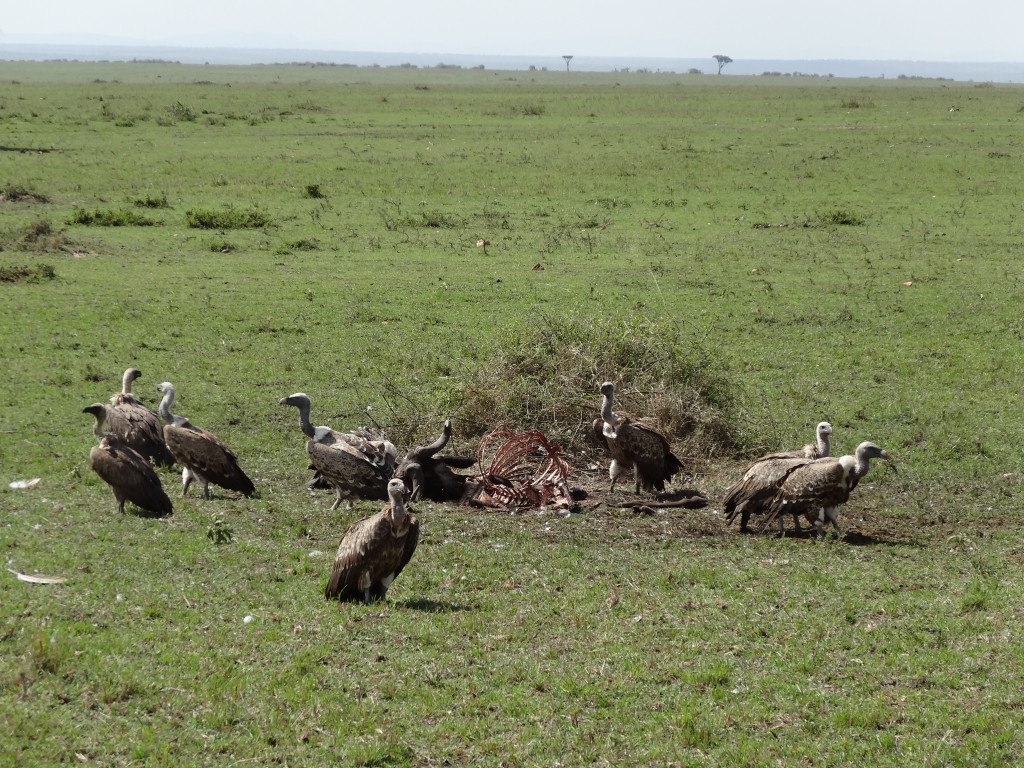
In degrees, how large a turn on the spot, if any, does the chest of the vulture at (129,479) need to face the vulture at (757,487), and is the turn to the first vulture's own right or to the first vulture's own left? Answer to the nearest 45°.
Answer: approximately 180°

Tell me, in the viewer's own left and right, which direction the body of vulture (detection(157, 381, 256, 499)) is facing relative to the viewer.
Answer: facing to the left of the viewer

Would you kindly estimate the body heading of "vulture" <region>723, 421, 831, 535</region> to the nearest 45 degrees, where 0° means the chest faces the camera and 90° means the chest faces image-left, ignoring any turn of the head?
approximately 270°

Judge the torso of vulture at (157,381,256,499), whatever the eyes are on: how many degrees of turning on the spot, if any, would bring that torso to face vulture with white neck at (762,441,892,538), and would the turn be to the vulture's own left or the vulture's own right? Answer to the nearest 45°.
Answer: approximately 180°

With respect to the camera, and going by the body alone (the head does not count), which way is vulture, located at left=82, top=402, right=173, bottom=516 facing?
to the viewer's left

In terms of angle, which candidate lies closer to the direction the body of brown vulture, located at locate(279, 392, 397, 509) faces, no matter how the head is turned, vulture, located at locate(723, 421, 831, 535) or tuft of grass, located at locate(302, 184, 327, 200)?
the tuft of grass

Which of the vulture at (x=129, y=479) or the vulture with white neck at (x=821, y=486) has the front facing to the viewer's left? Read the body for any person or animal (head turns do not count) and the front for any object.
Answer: the vulture

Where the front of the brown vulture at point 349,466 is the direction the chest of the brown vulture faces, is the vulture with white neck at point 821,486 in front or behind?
behind

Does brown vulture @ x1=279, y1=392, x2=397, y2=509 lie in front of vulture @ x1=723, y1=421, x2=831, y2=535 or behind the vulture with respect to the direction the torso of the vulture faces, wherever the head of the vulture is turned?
behind

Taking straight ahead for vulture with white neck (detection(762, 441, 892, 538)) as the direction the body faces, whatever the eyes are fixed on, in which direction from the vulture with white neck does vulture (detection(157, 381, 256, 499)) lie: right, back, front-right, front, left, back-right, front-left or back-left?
back

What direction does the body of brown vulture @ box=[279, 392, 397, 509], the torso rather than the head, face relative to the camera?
to the viewer's left

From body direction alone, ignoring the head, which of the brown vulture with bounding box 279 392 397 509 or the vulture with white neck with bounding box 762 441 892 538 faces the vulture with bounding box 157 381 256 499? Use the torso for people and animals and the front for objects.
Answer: the brown vulture

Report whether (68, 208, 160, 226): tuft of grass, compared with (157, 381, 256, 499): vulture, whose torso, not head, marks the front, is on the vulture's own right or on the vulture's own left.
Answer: on the vulture's own right

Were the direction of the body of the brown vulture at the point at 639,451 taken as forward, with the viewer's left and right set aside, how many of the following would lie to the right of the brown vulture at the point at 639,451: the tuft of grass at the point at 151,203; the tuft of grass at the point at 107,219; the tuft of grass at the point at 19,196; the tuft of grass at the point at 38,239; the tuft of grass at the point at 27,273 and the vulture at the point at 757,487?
5

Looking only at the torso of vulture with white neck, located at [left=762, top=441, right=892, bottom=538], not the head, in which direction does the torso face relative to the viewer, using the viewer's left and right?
facing to the right of the viewer
